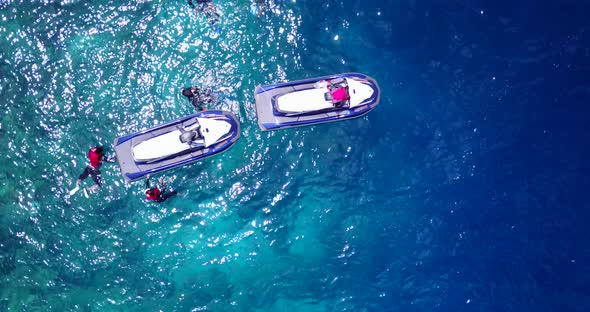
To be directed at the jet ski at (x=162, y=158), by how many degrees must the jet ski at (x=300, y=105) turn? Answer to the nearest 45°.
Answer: approximately 180°

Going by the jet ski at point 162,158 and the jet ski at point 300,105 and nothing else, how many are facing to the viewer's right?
2

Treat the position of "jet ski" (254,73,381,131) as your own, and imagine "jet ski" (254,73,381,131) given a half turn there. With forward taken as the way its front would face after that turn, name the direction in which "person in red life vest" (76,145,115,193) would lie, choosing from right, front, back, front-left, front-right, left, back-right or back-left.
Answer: front

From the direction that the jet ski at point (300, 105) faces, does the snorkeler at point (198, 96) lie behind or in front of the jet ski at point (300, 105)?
behind

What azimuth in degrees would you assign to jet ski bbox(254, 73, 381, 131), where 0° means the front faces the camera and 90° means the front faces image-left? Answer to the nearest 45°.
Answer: approximately 270°

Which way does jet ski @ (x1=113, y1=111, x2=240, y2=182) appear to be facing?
to the viewer's right
